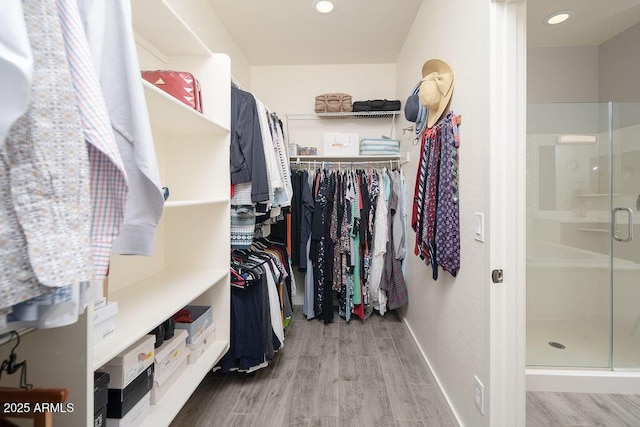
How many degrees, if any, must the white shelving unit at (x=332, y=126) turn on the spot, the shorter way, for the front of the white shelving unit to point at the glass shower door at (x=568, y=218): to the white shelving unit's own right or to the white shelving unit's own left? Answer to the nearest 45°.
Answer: approximately 90° to the white shelving unit's own left

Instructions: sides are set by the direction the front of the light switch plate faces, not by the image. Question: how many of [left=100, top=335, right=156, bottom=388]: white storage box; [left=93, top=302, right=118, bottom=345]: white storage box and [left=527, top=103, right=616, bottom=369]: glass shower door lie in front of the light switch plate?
2

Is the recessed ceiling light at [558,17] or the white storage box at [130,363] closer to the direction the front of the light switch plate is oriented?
the white storage box

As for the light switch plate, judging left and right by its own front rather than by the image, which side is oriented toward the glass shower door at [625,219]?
back

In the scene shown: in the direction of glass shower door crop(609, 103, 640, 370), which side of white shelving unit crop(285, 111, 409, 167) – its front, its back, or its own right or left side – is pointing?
left

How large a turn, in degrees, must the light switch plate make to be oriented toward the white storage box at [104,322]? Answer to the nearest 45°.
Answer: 0° — it already faces it

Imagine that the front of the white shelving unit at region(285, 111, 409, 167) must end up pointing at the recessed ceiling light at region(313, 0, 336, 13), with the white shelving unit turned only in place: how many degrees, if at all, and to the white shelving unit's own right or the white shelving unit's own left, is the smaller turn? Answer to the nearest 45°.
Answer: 0° — it already faces it

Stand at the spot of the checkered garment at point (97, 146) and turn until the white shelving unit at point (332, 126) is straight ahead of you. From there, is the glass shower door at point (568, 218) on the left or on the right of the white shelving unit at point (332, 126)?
right

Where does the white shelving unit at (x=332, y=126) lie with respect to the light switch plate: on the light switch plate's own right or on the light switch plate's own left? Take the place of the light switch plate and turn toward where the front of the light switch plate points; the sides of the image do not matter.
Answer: on the light switch plate's own right
